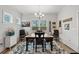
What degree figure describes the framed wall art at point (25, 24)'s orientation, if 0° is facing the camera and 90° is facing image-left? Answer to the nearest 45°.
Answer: approximately 0°

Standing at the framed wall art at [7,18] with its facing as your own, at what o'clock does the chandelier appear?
The chandelier is roughly at 11 o'clock from the framed wall art.

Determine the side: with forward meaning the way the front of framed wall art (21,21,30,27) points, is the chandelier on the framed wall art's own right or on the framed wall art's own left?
on the framed wall art's own left

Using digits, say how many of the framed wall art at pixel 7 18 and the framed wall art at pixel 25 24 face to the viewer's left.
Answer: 0

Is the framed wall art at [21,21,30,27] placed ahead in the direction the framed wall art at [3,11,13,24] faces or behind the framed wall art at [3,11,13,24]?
ahead

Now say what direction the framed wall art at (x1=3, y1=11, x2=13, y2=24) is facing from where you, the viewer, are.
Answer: facing the viewer and to the right of the viewer
